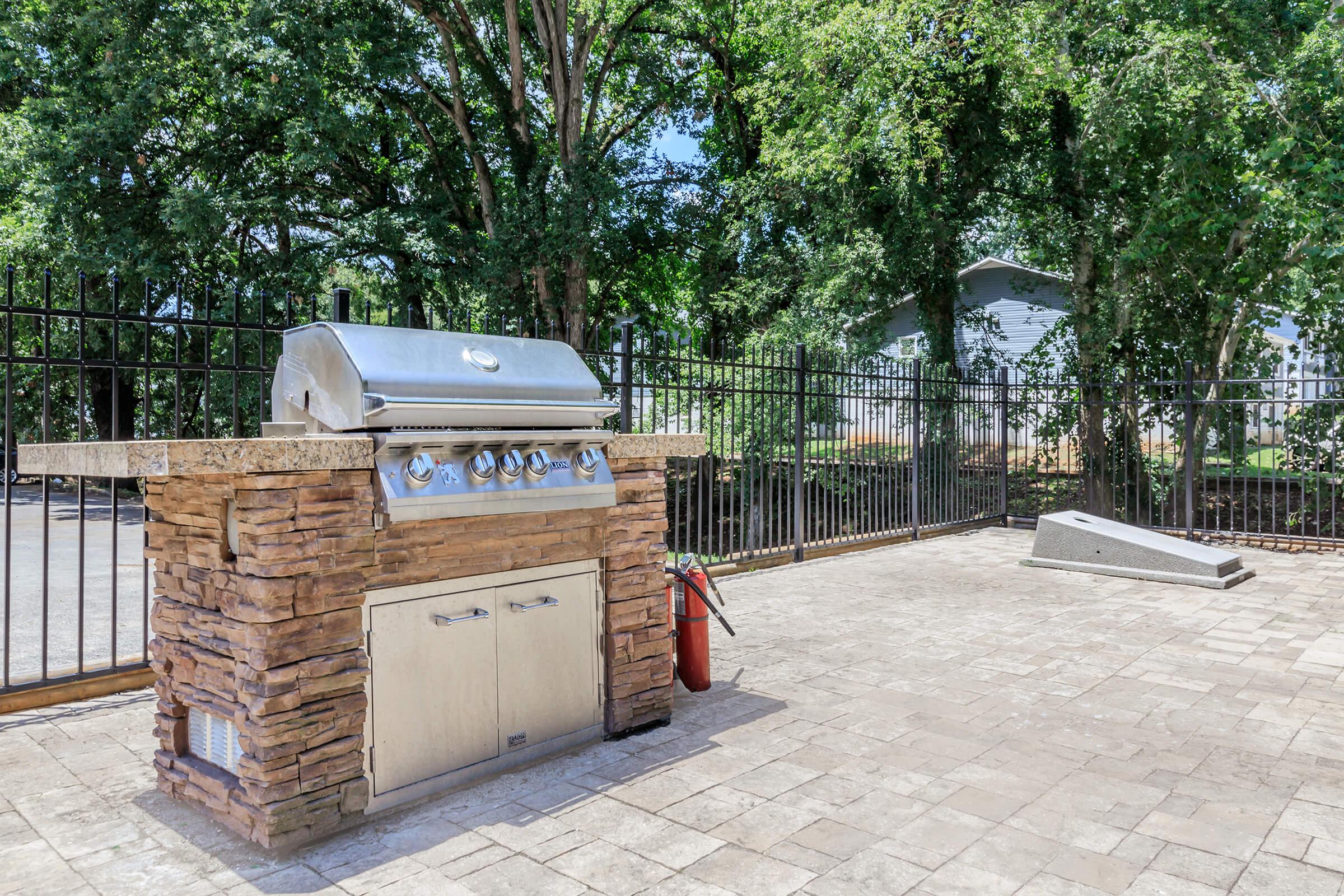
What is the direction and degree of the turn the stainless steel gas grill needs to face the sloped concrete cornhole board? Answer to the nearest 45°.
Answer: approximately 90° to its left

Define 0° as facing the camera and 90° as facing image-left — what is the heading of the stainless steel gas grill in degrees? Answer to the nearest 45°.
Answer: approximately 315°

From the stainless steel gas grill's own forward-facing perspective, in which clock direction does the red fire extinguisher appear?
The red fire extinguisher is roughly at 9 o'clock from the stainless steel gas grill.

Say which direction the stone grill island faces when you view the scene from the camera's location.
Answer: facing the viewer and to the right of the viewer

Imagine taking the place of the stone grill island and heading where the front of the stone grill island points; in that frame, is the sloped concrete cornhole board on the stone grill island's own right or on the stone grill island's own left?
on the stone grill island's own left

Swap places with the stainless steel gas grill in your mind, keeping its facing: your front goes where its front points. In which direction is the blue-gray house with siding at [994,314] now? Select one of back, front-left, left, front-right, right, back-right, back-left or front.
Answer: left

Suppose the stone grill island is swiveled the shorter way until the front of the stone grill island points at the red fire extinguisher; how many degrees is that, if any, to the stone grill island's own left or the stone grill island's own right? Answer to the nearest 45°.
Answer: approximately 90° to the stone grill island's own left

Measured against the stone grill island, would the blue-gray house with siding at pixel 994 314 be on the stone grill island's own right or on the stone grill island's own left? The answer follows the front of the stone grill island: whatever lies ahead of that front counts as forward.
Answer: on the stone grill island's own left
